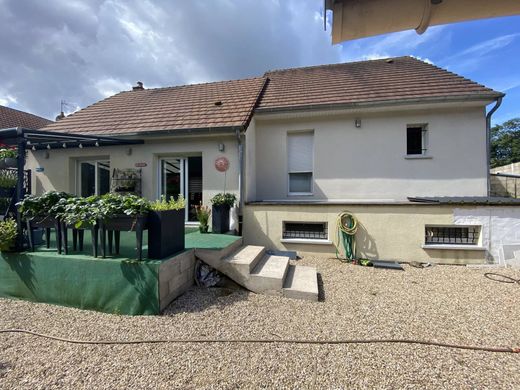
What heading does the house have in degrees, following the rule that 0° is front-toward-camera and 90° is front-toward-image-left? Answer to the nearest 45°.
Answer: approximately 0°

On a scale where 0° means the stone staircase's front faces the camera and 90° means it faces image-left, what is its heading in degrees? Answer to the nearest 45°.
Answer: approximately 270°

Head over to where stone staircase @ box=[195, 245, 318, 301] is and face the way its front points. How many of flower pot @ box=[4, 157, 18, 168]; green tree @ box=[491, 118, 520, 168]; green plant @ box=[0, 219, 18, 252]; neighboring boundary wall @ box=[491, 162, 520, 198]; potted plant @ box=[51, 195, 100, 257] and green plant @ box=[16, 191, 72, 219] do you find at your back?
4

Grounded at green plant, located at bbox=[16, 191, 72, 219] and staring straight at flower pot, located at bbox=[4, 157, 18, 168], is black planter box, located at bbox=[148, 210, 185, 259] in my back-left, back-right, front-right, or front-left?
back-right

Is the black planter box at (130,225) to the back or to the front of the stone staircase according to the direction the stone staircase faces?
to the back

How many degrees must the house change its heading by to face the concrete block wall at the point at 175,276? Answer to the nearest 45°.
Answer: approximately 45° to its right

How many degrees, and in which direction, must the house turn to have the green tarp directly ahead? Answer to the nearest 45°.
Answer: approximately 45° to its right

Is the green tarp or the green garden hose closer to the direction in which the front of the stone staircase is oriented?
the green garden hose

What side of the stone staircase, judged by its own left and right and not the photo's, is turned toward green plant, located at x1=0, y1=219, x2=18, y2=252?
back

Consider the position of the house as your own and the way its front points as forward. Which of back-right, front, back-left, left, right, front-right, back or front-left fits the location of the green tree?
back-left
